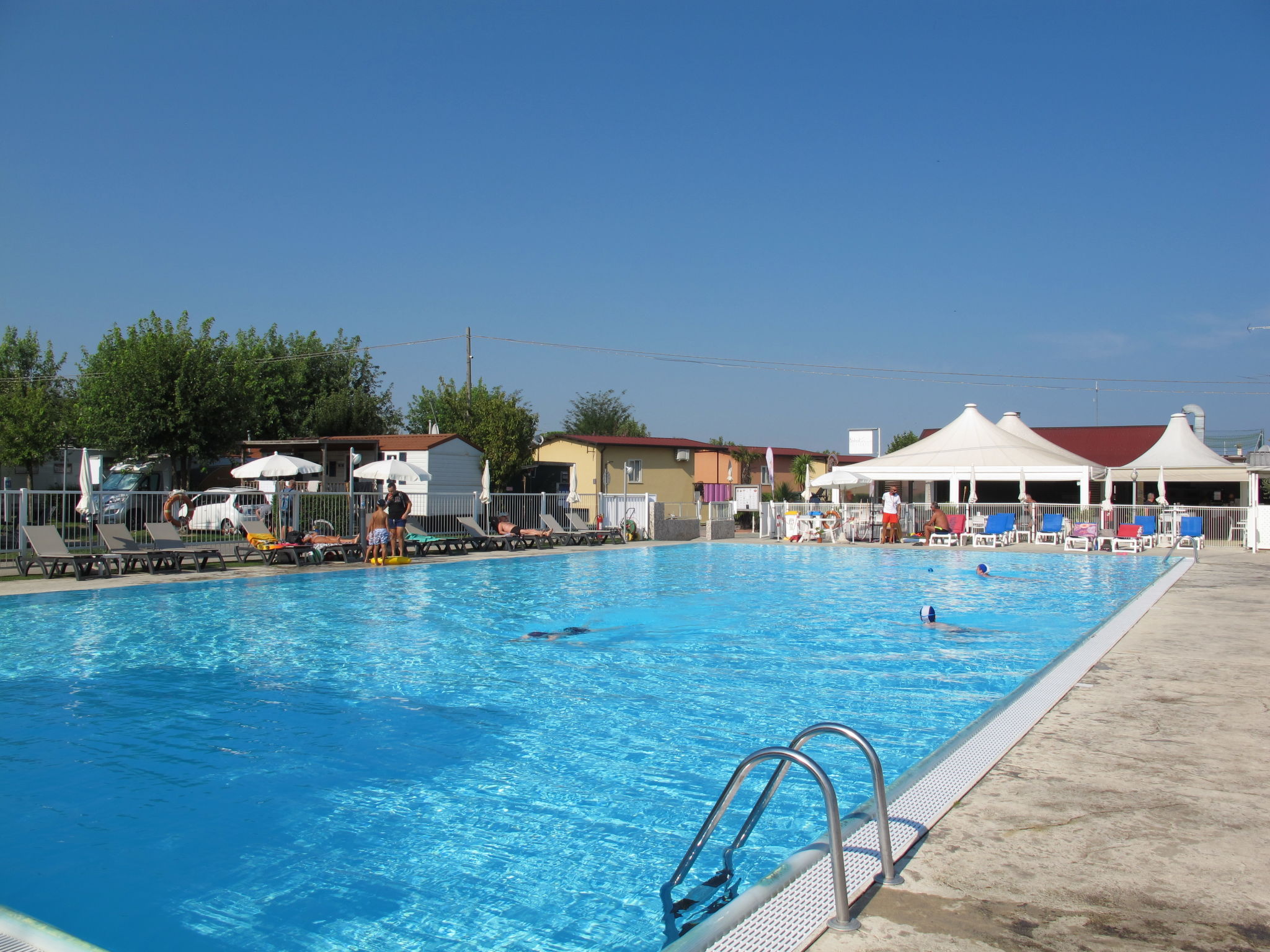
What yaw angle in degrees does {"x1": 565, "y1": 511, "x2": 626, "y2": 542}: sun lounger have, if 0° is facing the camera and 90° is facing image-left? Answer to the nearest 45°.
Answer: approximately 315°

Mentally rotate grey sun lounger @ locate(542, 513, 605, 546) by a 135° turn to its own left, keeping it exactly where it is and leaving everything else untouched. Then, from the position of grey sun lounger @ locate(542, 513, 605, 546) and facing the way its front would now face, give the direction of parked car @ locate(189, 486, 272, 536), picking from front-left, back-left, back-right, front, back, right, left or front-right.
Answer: left

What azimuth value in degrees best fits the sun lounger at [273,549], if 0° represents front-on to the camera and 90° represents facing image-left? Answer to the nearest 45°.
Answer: approximately 315°

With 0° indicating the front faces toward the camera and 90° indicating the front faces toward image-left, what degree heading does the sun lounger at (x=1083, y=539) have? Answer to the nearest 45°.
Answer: approximately 45°

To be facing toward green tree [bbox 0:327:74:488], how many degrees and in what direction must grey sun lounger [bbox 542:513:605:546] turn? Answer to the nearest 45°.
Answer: approximately 180°

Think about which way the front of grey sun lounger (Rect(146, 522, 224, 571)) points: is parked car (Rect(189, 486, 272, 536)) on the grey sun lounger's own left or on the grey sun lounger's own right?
on the grey sun lounger's own left

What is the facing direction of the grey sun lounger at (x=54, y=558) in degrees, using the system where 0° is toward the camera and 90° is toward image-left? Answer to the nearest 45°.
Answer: approximately 315°
